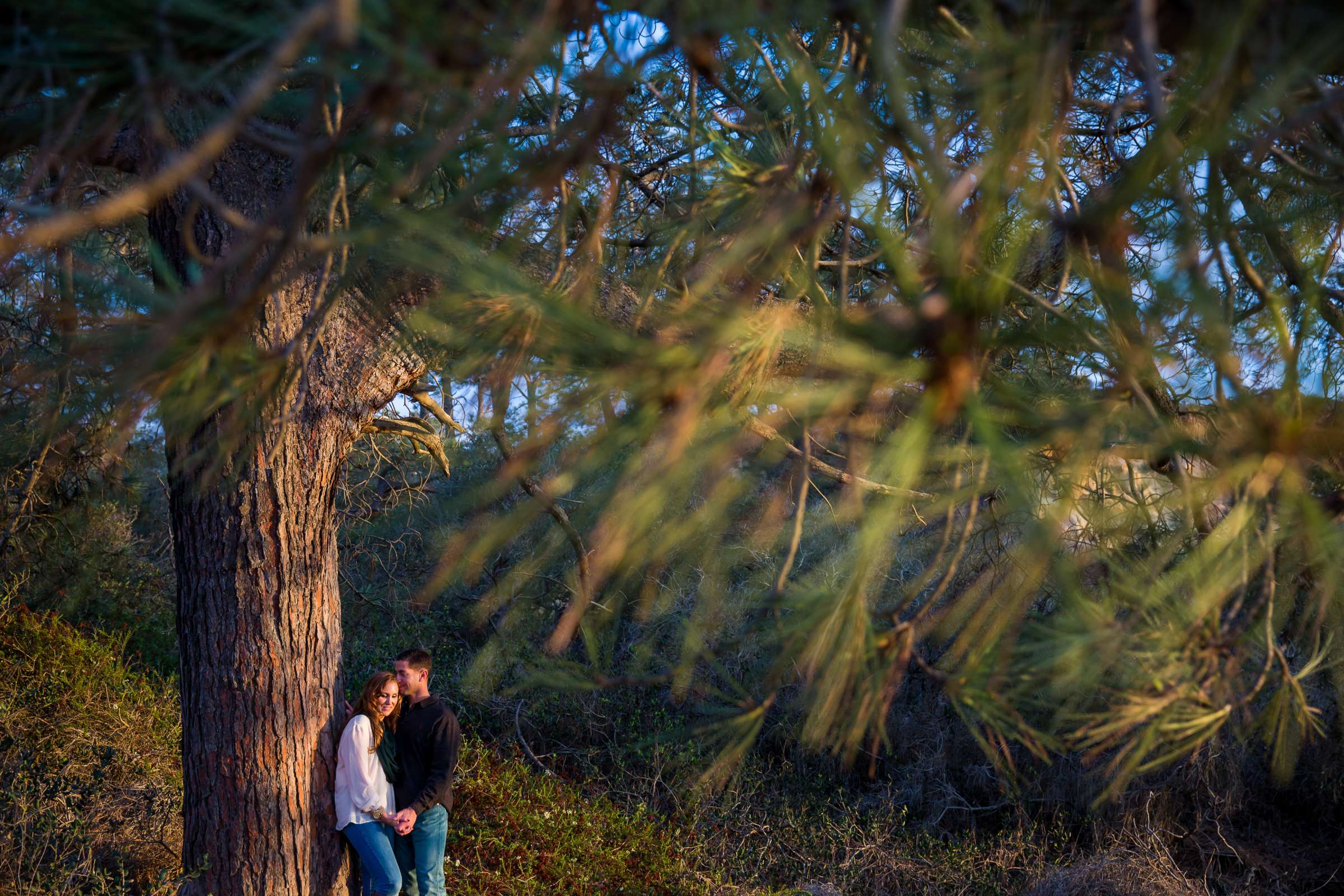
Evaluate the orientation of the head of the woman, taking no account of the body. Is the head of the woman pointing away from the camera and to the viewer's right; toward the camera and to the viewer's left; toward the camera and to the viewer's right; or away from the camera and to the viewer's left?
toward the camera and to the viewer's right

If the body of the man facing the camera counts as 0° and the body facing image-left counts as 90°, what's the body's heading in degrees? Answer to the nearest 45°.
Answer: approximately 45°
